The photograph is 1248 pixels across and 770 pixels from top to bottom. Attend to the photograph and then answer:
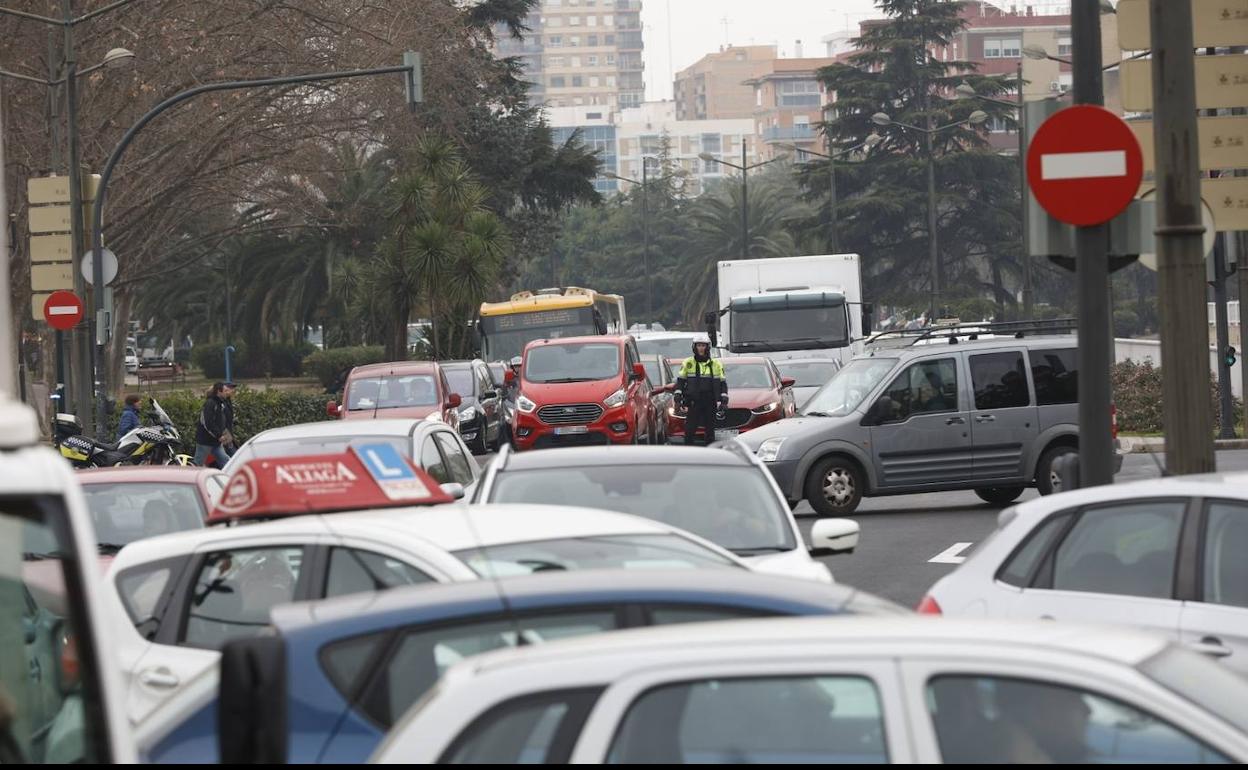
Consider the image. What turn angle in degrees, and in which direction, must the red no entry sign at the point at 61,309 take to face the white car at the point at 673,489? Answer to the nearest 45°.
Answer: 0° — it already faces it

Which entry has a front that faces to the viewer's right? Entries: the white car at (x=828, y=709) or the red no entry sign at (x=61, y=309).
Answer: the white car

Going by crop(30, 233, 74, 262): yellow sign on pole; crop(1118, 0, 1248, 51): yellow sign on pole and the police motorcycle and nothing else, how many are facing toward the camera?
2

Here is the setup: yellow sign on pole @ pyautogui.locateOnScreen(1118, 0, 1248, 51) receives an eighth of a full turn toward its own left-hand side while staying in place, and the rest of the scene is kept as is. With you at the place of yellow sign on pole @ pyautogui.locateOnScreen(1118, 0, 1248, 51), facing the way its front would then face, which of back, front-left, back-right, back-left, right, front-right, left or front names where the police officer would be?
back

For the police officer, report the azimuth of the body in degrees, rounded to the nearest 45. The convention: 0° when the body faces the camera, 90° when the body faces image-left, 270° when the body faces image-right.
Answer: approximately 0°

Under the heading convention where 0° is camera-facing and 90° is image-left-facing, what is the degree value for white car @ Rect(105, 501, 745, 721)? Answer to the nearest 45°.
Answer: approximately 315°

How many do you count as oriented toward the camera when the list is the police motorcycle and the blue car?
0

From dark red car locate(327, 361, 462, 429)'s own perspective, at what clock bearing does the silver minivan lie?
The silver minivan is roughly at 11 o'clock from the dark red car.

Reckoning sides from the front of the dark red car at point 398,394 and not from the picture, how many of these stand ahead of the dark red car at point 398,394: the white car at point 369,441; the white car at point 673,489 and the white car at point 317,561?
3

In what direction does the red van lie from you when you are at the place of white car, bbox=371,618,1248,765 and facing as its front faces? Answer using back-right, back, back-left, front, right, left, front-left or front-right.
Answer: left
